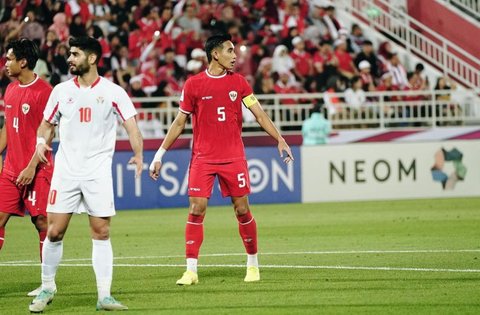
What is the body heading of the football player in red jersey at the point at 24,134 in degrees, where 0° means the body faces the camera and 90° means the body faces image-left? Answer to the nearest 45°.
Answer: approximately 45°

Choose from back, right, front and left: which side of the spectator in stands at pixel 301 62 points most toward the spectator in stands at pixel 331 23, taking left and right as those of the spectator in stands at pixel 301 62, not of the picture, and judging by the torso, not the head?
back

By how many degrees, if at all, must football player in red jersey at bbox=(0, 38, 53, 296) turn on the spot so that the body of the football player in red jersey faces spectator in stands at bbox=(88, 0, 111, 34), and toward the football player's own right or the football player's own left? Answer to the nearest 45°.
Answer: approximately 135° to the football player's own right

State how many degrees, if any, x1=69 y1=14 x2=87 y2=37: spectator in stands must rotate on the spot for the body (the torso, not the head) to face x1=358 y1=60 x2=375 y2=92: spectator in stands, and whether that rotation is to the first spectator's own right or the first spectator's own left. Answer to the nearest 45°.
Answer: approximately 90° to the first spectator's own left

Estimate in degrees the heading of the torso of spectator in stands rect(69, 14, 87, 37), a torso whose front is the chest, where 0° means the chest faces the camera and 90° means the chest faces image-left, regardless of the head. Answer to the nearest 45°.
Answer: approximately 0°

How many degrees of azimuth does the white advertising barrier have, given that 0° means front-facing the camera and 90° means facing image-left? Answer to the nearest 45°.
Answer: approximately 0°
